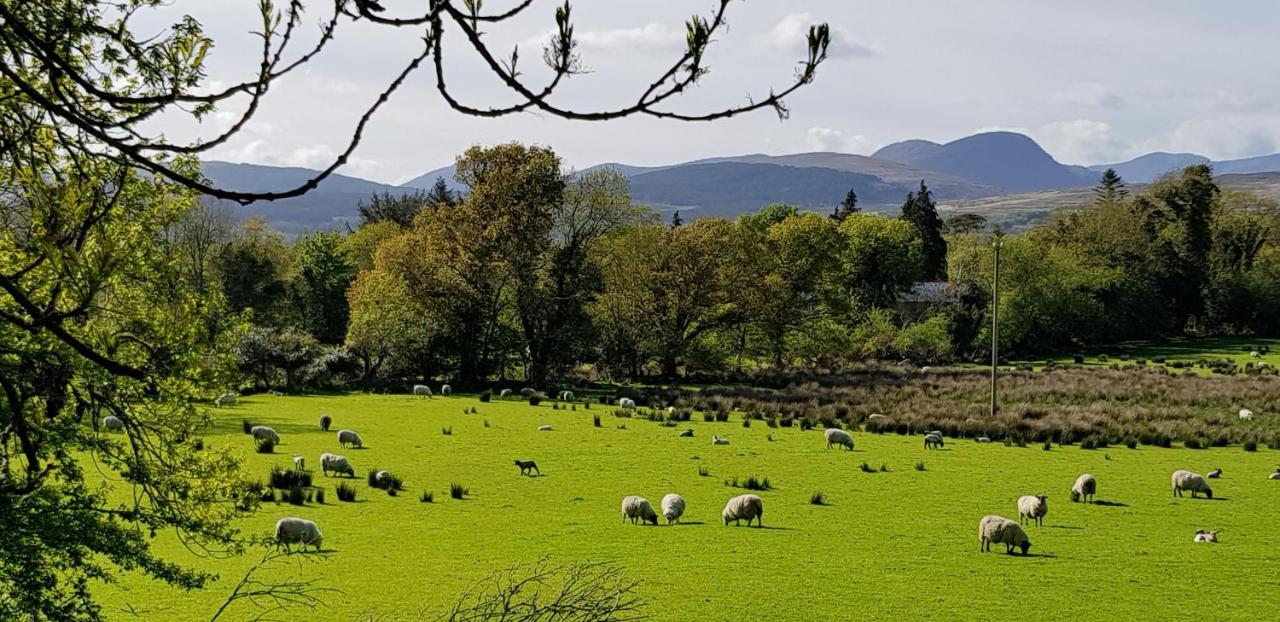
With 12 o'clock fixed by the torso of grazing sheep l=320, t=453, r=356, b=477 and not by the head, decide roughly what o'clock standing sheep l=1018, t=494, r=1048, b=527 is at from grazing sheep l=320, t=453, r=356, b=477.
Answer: standing sheep l=1018, t=494, r=1048, b=527 is roughly at 1 o'clock from grazing sheep l=320, t=453, r=356, b=477.

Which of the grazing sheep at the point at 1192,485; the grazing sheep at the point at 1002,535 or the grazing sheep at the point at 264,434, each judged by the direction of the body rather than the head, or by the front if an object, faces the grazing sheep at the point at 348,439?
the grazing sheep at the point at 264,434

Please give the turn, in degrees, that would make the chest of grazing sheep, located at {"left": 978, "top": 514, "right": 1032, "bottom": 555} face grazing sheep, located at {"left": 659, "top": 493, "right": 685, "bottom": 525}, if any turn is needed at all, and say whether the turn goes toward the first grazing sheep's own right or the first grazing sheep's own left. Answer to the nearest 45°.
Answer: approximately 180°

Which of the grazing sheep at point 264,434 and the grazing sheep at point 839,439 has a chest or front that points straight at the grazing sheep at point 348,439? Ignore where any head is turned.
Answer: the grazing sheep at point 264,434

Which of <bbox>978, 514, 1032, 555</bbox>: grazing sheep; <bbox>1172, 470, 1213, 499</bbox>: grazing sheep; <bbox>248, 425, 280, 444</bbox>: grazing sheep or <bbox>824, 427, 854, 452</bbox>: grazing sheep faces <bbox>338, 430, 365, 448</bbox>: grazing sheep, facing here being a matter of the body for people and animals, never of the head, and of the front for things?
<bbox>248, 425, 280, 444</bbox>: grazing sheep

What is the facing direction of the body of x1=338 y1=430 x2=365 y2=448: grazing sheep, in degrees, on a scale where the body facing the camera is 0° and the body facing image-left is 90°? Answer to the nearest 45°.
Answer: approximately 270°

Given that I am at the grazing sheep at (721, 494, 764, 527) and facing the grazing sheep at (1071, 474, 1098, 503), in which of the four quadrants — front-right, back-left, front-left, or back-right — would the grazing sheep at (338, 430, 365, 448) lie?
back-left

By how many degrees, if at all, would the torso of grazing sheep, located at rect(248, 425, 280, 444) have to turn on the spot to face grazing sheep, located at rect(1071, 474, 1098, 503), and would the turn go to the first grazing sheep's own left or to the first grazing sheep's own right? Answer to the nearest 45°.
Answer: approximately 45° to the first grazing sheep's own right

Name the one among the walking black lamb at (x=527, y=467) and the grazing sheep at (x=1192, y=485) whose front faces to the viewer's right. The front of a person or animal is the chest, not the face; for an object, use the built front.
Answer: the grazing sheep at (x=1192, y=485)

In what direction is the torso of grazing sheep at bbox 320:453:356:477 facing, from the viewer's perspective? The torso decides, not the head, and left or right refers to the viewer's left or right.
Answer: facing to the right of the viewer

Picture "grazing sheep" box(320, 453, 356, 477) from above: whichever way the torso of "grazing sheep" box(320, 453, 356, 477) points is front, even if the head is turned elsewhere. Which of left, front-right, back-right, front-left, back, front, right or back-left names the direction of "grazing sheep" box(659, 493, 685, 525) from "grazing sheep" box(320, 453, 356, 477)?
front-right

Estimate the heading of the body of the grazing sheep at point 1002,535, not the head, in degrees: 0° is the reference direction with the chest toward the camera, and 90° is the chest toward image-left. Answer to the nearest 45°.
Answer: approximately 270°

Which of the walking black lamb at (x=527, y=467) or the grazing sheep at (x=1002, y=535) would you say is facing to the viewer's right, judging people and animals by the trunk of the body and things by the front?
the grazing sheep at (x=1002, y=535)

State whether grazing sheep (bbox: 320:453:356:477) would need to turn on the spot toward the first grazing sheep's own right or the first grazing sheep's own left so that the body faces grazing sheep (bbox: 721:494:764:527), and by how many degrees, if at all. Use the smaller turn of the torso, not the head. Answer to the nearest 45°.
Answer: approximately 45° to the first grazing sheep's own right

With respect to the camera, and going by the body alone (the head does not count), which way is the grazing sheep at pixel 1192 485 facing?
to the viewer's right

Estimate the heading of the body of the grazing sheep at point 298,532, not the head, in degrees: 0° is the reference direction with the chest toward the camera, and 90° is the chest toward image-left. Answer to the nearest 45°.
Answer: approximately 270°
